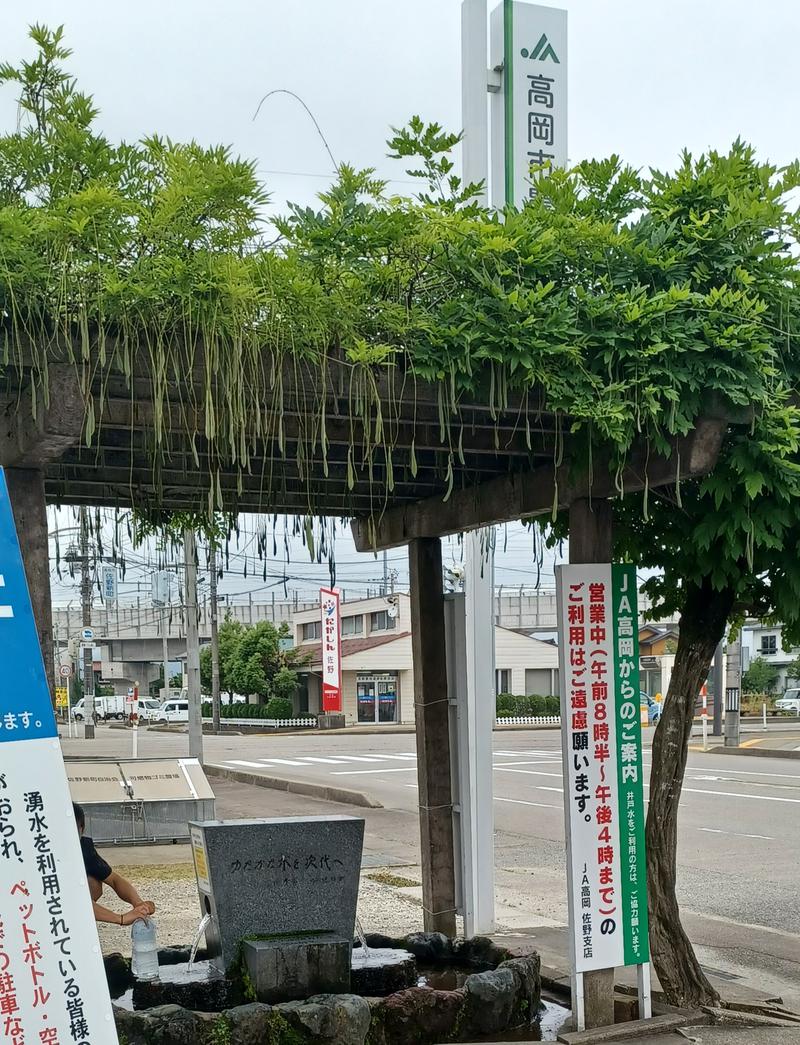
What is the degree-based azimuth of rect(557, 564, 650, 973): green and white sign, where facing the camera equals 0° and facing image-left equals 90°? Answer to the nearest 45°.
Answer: approximately 0°

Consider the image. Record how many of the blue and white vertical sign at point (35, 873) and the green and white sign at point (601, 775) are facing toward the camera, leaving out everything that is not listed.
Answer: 2

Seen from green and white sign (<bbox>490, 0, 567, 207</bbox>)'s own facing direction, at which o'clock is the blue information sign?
The blue information sign is roughly at 2 o'clock from the green and white sign.

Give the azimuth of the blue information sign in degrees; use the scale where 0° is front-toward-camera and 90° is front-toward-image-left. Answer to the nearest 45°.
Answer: approximately 0°

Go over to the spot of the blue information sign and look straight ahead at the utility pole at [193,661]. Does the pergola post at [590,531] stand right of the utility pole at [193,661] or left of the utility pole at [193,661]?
right

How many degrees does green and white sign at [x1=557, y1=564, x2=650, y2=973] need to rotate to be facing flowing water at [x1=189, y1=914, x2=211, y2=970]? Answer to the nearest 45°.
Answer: approximately 90° to its right
